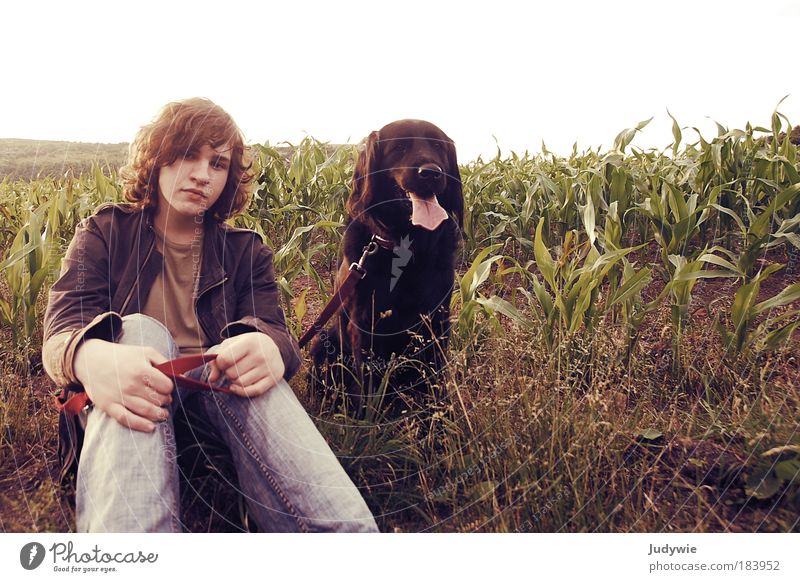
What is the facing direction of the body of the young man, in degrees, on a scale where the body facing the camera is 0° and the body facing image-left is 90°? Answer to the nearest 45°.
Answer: approximately 0°

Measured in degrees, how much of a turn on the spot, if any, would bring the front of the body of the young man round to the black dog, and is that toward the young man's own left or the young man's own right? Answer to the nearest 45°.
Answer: approximately 135° to the young man's own left
